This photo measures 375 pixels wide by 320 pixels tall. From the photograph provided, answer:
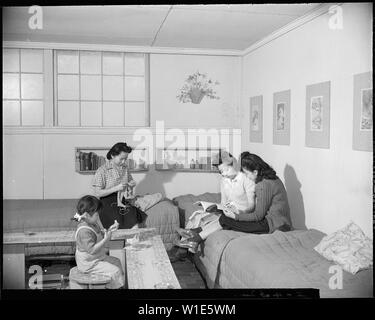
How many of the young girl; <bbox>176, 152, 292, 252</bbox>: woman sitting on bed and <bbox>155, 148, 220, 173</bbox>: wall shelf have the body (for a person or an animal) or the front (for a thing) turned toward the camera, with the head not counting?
1

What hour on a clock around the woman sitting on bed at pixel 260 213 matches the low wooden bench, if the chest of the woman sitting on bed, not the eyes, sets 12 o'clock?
The low wooden bench is roughly at 11 o'clock from the woman sitting on bed.

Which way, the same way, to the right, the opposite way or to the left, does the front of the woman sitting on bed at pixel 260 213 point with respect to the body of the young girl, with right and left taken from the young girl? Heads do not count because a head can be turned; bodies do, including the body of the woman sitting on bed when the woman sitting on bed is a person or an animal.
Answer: the opposite way

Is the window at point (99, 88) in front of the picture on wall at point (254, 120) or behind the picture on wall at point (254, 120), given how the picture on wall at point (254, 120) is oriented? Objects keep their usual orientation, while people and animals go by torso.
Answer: in front

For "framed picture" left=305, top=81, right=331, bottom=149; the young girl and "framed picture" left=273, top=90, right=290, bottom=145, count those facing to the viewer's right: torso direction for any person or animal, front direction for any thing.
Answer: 1

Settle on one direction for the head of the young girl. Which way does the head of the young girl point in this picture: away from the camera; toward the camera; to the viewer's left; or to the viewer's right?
to the viewer's right

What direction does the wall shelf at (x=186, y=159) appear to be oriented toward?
toward the camera

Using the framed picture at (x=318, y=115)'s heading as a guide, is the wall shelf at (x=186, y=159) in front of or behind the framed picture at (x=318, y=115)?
in front

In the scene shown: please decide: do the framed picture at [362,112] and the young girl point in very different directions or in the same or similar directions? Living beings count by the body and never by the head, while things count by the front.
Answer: very different directions

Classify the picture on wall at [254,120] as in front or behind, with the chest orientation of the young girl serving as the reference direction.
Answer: in front

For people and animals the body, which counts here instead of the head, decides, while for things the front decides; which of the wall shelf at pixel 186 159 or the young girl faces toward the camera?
the wall shelf

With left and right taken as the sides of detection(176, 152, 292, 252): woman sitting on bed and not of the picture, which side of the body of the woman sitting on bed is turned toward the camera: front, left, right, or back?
left
